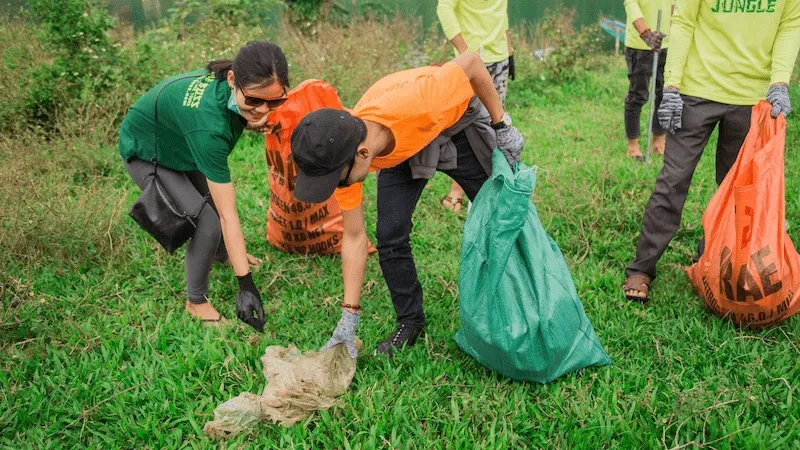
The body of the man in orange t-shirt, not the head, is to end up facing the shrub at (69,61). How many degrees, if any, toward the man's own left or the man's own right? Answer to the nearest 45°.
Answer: approximately 90° to the man's own right

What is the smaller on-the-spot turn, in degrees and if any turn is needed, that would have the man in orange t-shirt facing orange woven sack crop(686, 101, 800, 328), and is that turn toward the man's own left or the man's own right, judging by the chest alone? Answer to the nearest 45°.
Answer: approximately 135° to the man's own left

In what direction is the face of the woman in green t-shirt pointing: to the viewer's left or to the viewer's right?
to the viewer's right

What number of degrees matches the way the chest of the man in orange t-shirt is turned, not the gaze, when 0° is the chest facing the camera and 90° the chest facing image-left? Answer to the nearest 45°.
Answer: approximately 45°

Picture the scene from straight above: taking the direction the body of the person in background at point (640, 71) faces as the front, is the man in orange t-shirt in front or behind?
in front

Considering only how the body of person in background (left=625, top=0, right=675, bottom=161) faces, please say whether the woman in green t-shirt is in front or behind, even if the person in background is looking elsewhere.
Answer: in front
